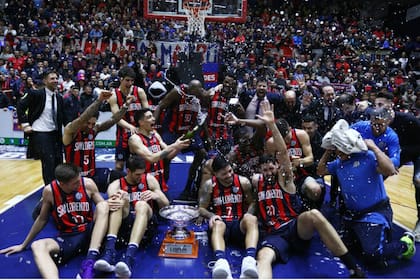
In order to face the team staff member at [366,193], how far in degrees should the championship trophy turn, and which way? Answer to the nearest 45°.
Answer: approximately 90° to its left

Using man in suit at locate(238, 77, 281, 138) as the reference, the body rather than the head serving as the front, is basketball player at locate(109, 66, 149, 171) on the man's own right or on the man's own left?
on the man's own right

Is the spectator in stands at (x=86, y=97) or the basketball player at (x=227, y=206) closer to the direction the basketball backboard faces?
the basketball player

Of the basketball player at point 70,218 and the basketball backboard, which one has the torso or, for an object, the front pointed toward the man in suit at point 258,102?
the basketball backboard

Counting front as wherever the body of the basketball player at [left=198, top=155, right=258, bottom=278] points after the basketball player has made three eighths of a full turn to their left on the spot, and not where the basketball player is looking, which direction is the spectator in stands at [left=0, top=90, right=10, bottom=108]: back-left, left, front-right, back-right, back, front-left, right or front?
left

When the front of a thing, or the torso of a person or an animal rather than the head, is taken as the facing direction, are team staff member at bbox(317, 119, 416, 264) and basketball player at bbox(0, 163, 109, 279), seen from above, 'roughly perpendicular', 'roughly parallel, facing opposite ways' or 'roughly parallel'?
roughly perpendicular

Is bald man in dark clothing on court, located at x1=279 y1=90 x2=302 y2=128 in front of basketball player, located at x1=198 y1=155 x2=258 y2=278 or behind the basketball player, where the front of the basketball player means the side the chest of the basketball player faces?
behind

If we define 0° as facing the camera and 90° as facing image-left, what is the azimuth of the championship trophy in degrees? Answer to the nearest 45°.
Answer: approximately 0°
